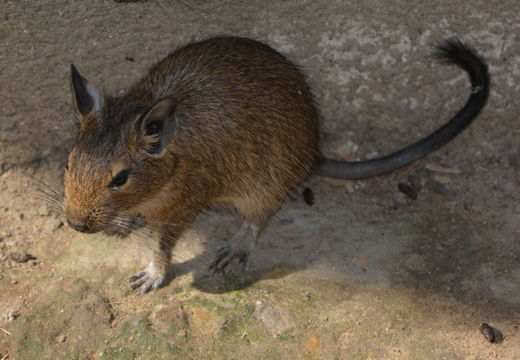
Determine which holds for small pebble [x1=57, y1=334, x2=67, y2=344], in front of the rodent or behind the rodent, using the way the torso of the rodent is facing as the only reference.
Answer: in front

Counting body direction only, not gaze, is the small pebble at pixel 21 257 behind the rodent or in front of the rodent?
in front

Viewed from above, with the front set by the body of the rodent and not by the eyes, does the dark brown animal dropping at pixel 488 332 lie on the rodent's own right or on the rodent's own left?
on the rodent's own left

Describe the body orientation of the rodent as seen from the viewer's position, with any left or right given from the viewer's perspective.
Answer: facing the viewer and to the left of the viewer

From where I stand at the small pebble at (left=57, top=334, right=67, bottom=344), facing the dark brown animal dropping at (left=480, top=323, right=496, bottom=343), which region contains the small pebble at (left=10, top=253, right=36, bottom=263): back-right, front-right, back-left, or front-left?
back-left
